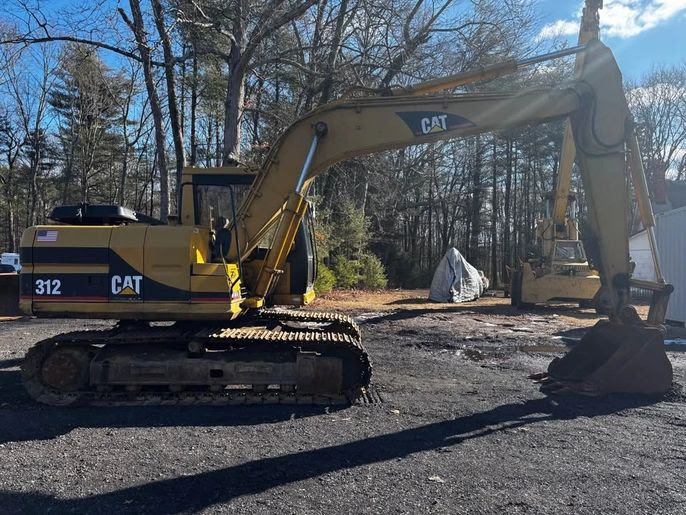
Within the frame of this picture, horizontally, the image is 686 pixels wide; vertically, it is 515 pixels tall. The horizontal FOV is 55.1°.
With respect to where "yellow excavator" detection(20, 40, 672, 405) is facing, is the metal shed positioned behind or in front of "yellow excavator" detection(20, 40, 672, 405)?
in front

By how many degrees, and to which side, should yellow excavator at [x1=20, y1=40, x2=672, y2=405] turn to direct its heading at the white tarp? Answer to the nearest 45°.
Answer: approximately 90° to its left

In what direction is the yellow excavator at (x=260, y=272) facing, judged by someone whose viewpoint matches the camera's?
facing to the right of the viewer

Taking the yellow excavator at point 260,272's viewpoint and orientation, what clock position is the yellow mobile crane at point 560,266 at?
the yellow mobile crane at point 560,266 is roughly at 10 o'clock from the yellow excavator at point 260,272.
